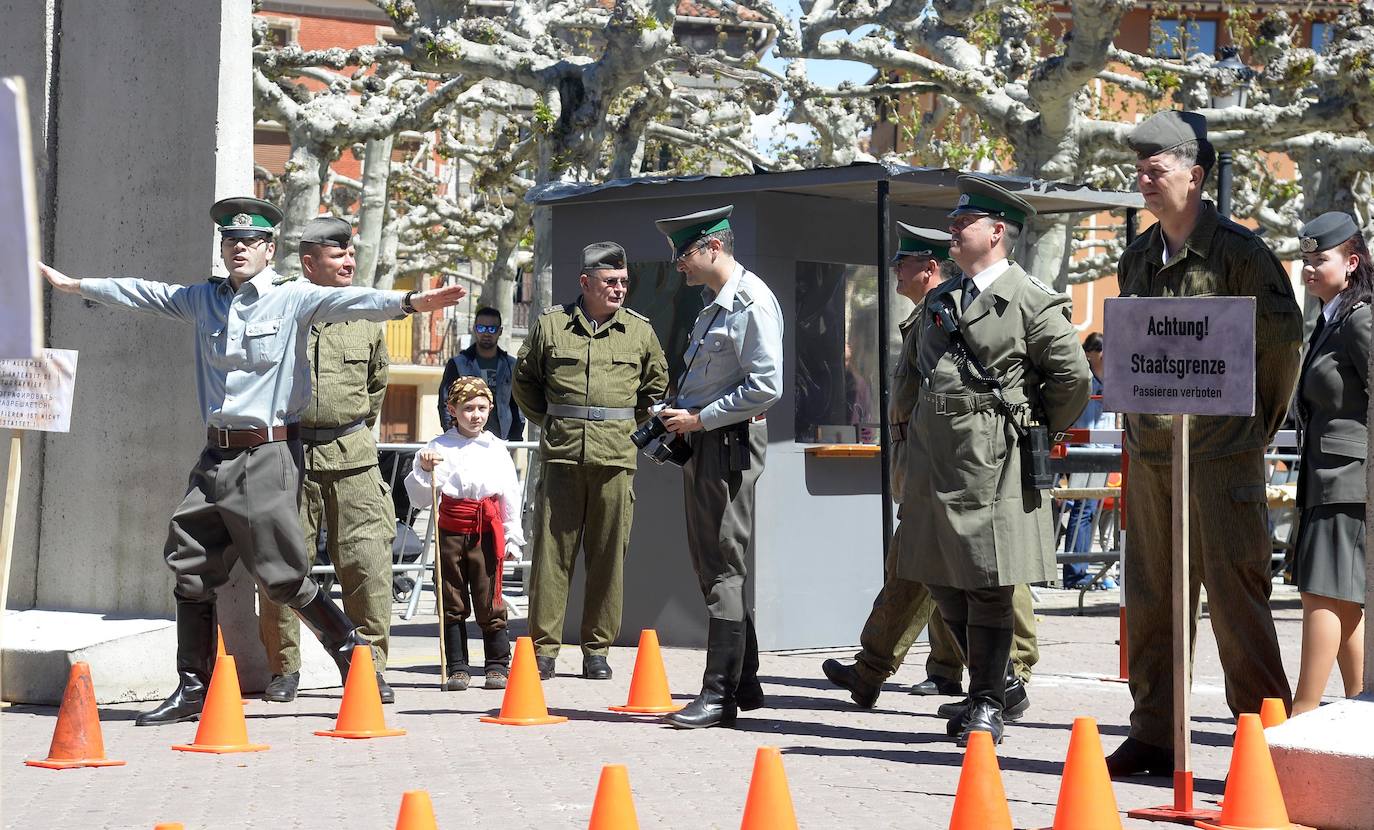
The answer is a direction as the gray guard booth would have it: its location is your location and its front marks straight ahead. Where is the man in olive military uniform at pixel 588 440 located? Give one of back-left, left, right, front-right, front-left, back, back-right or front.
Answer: right

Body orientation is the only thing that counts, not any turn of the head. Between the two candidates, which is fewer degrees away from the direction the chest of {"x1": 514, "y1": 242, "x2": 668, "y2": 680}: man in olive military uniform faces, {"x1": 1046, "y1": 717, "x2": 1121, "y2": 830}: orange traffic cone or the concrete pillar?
the orange traffic cone

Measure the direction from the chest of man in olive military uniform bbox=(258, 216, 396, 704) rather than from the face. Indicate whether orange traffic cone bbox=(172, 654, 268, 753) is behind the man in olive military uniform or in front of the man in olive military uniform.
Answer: in front

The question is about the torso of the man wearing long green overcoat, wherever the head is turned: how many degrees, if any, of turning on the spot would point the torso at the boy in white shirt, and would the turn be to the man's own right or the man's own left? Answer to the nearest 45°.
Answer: approximately 90° to the man's own right

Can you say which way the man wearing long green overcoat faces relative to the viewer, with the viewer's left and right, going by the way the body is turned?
facing the viewer and to the left of the viewer

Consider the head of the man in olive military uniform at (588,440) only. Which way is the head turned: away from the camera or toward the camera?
toward the camera

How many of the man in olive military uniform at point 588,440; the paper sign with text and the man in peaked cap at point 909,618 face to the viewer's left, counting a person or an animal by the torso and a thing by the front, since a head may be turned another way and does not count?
1

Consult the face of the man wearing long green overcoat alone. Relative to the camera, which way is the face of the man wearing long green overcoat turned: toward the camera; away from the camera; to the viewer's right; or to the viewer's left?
to the viewer's left

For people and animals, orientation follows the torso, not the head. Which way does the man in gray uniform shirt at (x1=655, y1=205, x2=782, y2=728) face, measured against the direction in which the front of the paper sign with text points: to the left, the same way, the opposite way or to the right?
to the right

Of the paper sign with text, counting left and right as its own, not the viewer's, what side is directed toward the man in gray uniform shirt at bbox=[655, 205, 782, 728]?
left

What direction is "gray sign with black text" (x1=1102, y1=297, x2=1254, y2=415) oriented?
toward the camera

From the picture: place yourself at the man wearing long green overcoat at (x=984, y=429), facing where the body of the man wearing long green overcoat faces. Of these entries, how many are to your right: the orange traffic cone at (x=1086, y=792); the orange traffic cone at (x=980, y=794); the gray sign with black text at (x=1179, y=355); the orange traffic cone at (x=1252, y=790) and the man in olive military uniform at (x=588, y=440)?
1

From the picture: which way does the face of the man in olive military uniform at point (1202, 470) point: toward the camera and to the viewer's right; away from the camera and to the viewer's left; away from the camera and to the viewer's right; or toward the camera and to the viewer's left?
toward the camera and to the viewer's left

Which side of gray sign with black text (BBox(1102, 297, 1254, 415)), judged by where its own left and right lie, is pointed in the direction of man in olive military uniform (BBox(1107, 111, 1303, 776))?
back

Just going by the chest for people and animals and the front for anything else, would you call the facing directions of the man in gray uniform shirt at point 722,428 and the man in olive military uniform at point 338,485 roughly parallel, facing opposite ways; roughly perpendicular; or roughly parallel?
roughly perpendicular

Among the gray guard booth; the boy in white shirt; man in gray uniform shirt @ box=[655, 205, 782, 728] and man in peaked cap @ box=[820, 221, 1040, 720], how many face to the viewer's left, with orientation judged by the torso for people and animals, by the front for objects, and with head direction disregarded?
2

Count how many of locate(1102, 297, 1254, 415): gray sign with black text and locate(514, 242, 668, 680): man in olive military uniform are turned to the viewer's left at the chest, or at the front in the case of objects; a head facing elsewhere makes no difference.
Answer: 0

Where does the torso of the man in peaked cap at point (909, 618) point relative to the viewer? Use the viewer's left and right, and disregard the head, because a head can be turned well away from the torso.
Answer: facing to the left of the viewer
